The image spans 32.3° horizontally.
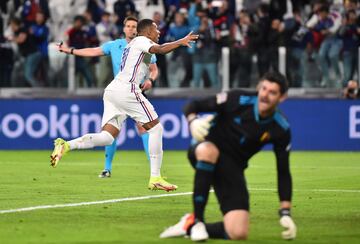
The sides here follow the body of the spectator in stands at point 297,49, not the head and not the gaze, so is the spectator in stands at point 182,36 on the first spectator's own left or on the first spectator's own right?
on the first spectator's own right

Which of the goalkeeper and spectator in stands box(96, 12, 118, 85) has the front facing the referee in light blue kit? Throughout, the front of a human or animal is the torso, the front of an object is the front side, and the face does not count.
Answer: the spectator in stands

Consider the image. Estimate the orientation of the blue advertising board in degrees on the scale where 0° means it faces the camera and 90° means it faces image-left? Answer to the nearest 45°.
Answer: approximately 0°

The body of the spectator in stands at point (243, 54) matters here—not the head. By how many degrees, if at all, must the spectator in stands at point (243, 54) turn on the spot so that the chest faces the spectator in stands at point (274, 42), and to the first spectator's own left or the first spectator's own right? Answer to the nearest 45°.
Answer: approximately 90° to the first spectator's own left

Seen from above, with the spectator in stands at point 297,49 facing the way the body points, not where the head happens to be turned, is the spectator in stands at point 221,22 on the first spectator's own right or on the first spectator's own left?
on the first spectator's own right

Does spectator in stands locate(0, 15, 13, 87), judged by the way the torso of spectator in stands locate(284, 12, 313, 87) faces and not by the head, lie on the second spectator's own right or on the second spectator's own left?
on the second spectator's own right

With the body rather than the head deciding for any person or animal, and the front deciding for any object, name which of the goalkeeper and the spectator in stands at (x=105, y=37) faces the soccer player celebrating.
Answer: the spectator in stands
